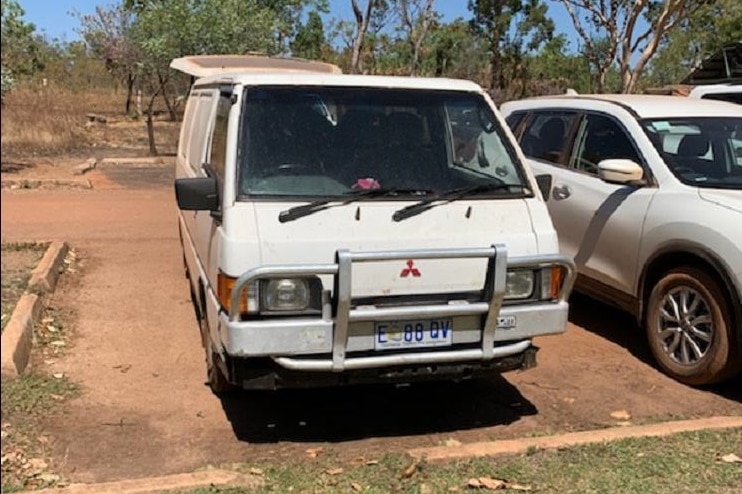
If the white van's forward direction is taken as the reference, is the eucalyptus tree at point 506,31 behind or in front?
behind

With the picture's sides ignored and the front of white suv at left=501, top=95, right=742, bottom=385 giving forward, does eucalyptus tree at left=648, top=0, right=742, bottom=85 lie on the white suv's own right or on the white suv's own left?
on the white suv's own left

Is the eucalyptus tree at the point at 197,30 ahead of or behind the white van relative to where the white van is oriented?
behind

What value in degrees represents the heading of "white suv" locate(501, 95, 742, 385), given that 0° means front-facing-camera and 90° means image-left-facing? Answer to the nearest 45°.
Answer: approximately 315°

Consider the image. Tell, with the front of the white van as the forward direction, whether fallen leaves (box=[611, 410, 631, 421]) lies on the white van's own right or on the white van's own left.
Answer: on the white van's own left

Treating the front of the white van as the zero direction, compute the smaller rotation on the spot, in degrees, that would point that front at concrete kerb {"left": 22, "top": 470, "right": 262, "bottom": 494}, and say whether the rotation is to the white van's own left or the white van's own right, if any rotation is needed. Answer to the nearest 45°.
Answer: approximately 45° to the white van's own right

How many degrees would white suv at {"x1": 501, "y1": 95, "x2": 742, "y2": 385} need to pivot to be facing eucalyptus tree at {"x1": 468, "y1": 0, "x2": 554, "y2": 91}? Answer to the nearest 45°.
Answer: approximately 135° to its left

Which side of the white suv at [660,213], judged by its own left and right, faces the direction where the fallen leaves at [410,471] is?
right
